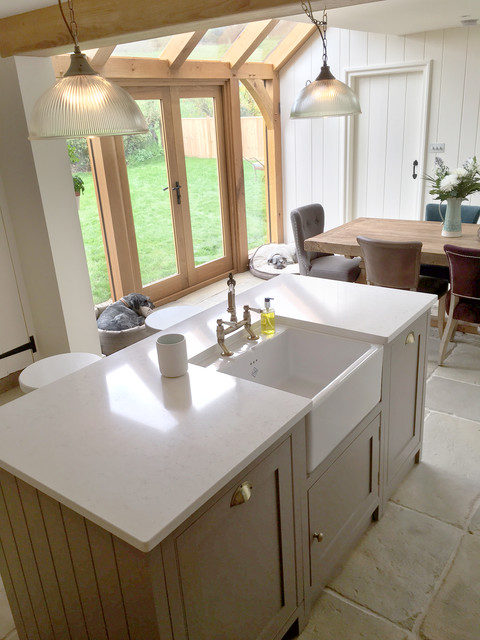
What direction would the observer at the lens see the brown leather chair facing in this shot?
facing away from the viewer and to the right of the viewer

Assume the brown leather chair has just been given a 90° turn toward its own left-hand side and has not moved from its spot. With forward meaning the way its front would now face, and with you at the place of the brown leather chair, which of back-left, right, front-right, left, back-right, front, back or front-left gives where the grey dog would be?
front-left

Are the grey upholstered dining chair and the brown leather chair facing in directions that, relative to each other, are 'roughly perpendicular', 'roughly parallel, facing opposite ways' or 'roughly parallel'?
roughly perpendicular

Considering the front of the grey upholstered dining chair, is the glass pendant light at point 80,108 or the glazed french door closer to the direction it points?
the glass pendant light

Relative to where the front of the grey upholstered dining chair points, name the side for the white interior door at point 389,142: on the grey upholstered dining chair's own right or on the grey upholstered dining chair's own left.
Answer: on the grey upholstered dining chair's own left

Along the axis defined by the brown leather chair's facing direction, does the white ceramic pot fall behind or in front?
behind

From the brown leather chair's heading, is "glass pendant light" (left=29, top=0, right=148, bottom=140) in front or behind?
behind

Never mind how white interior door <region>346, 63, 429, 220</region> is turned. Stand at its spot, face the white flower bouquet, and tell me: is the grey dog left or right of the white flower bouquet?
right

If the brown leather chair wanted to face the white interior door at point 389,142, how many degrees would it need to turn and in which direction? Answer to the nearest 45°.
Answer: approximately 45° to its left

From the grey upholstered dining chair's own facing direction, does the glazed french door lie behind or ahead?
behind
